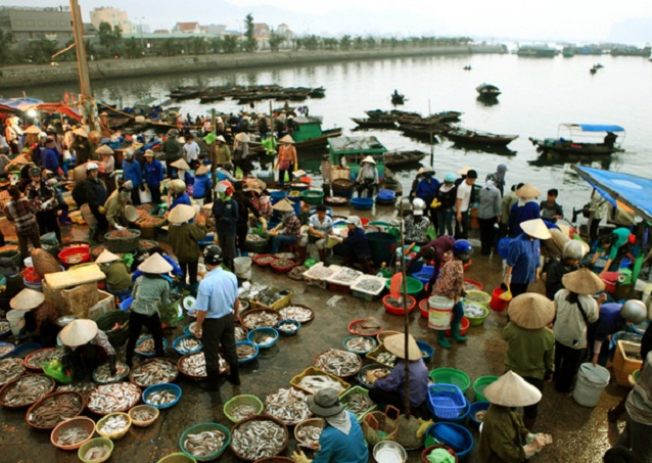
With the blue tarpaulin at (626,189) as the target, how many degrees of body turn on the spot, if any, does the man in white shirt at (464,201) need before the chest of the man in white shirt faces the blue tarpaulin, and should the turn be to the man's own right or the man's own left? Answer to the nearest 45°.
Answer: approximately 45° to the man's own left

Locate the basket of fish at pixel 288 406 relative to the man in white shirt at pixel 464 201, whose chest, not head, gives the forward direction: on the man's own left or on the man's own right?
on the man's own right

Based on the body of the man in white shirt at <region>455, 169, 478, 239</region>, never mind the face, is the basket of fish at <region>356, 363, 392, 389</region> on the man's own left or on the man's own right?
on the man's own right

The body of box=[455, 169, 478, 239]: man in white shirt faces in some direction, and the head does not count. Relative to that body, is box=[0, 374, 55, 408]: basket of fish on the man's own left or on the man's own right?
on the man's own right

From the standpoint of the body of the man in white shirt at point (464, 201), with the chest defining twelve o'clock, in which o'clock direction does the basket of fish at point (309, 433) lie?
The basket of fish is roughly at 2 o'clock from the man in white shirt.

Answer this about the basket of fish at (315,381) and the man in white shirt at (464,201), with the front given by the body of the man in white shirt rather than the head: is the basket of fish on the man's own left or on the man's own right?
on the man's own right

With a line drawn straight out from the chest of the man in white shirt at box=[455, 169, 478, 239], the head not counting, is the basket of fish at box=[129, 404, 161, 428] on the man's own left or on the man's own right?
on the man's own right

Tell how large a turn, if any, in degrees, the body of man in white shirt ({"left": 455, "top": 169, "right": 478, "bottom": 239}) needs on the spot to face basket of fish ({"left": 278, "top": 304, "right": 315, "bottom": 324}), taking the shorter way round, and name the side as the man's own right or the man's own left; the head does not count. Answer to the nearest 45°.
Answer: approximately 90° to the man's own right

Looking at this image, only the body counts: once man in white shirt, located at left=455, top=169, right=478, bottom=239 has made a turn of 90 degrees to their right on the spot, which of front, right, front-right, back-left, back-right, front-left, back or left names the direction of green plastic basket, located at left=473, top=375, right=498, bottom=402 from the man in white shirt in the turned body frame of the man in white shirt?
front-left

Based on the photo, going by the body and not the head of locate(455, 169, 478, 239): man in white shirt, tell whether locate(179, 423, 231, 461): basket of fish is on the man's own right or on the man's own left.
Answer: on the man's own right

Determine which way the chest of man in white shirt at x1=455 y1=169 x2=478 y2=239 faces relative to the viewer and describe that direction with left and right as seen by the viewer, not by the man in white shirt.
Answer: facing the viewer and to the right of the viewer

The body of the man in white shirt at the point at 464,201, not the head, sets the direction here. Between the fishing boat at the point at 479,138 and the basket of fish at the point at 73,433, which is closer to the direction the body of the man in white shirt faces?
the basket of fish

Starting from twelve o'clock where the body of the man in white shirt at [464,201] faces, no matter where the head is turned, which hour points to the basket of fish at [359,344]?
The basket of fish is roughly at 2 o'clock from the man in white shirt.

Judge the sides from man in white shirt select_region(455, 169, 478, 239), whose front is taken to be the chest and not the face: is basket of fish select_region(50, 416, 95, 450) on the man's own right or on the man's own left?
on the man's own right
